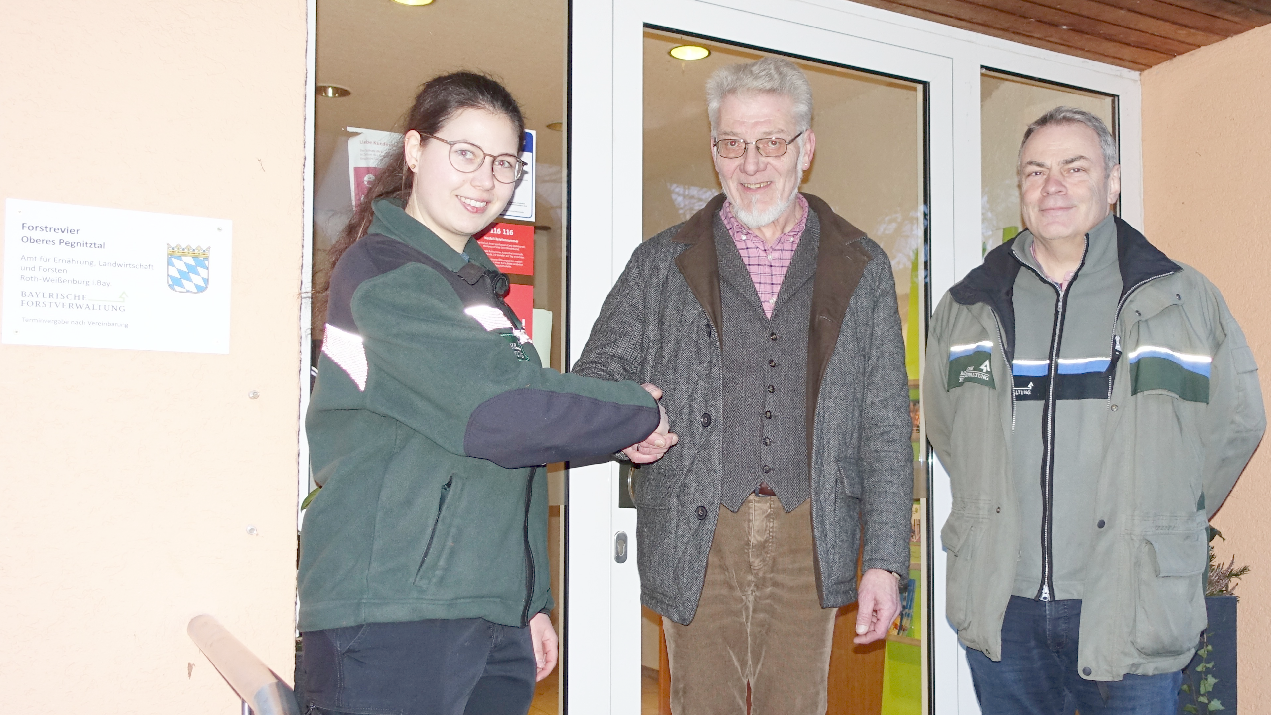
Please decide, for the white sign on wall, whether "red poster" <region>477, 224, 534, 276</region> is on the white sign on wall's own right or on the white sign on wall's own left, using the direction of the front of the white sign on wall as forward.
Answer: on the white sign on wall's own left

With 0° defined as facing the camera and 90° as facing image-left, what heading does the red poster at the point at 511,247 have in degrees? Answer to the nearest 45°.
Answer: approximately 0°

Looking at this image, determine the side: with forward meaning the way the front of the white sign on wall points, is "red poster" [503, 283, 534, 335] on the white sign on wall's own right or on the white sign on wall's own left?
on the white sign on wall's own left

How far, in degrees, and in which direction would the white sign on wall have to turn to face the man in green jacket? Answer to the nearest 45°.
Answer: approximately 45° to its left

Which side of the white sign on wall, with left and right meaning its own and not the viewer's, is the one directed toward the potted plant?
left

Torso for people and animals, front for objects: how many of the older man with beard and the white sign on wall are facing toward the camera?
2
